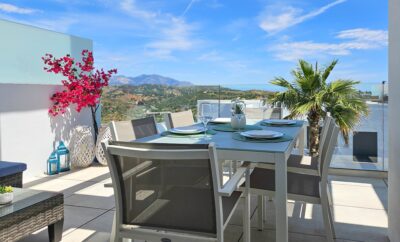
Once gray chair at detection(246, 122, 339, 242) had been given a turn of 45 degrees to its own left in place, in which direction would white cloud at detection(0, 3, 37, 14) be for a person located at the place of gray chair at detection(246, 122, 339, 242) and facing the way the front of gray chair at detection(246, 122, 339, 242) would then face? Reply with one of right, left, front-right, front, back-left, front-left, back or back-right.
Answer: right

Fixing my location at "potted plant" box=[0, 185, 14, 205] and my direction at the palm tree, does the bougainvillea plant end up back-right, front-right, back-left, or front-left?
front-left

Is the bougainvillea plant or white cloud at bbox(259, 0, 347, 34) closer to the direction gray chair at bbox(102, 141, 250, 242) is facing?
the white cloud

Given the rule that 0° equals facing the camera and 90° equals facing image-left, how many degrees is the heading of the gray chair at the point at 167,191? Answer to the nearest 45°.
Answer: approximately 225°

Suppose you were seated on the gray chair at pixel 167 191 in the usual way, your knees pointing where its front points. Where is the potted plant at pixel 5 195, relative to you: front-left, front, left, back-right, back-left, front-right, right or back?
left

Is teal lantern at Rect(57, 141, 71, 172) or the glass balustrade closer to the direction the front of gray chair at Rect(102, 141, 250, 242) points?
the glass balustrade

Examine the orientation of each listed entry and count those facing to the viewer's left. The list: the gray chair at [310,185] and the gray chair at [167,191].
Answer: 1

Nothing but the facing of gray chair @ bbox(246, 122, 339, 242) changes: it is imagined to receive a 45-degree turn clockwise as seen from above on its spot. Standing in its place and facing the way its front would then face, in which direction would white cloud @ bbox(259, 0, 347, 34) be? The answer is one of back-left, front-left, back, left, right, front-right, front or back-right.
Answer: front-right

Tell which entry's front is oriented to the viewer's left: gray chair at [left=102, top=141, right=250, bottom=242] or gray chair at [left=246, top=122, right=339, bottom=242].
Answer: gray chair at [left=246, top=122, right=339, bottom=242]

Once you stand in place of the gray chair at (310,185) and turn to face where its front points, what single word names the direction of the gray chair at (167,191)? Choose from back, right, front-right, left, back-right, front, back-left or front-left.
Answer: front-left

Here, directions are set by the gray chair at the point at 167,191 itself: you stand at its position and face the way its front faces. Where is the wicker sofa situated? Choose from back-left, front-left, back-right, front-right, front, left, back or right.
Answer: left

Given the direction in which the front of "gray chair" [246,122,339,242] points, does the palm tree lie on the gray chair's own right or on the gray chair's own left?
on the gray chair's own right

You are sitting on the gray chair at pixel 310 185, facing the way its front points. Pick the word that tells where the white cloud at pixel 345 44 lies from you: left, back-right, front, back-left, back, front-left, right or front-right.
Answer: right

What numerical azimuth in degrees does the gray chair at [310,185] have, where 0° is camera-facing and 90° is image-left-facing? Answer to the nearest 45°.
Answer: approximately 90°

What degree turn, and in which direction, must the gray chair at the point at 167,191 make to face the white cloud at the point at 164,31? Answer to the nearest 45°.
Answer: approximately 45° to its left
